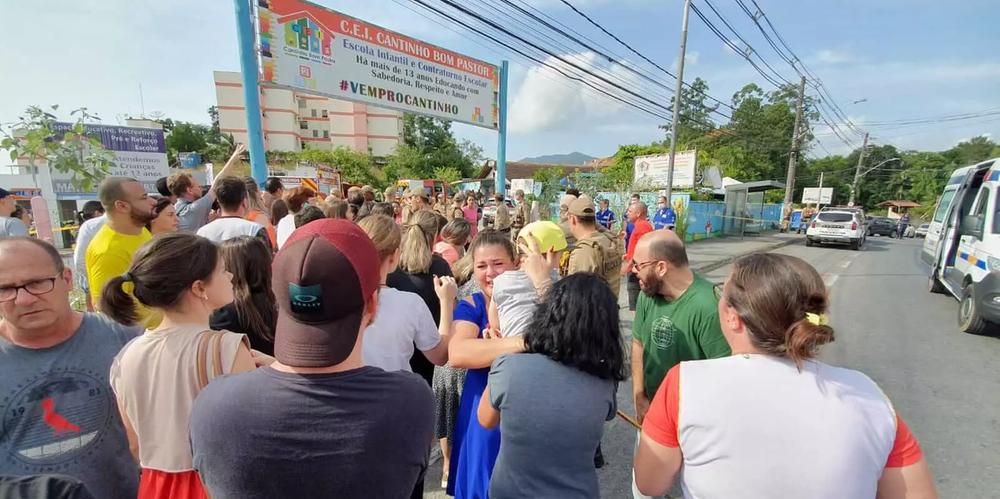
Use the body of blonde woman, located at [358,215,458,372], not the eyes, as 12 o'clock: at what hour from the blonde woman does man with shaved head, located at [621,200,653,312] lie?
The man with shaved head is roughly at 12 o'clock from the blonde woman.

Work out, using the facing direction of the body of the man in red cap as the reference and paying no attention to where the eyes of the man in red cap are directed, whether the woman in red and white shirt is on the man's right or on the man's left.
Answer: on the man's right

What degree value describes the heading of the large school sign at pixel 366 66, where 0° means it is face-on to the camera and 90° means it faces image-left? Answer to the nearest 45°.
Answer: approximately 315°

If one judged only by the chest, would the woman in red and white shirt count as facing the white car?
yes

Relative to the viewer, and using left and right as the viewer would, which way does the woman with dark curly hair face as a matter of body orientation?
facing away from the viewer

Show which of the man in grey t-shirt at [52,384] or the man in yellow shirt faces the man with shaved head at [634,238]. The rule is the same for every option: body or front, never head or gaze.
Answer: the man in yellow shirt

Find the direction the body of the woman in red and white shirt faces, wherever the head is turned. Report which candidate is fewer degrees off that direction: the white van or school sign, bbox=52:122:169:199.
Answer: the white van

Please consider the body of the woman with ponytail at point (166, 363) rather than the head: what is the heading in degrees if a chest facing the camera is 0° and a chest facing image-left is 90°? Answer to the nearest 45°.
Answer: approximately 225°

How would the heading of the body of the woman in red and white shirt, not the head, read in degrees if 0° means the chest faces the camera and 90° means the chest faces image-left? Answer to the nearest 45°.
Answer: approximately 180°

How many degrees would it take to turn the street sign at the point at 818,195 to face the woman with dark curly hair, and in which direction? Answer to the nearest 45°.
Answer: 0° — it already faces them

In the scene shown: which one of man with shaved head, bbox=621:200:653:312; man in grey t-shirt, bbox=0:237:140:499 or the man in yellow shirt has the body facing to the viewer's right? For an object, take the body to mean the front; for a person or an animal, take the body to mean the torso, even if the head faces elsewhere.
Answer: the man in yellow shirt

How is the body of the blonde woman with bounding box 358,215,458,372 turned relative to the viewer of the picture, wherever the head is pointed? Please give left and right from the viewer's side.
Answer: facing away from the viewer and to the right of the viewer

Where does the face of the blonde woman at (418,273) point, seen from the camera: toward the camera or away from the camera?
away from the camera

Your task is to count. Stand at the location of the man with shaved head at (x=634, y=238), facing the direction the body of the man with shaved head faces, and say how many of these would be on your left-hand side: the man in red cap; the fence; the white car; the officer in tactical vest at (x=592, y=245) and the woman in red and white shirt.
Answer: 3
